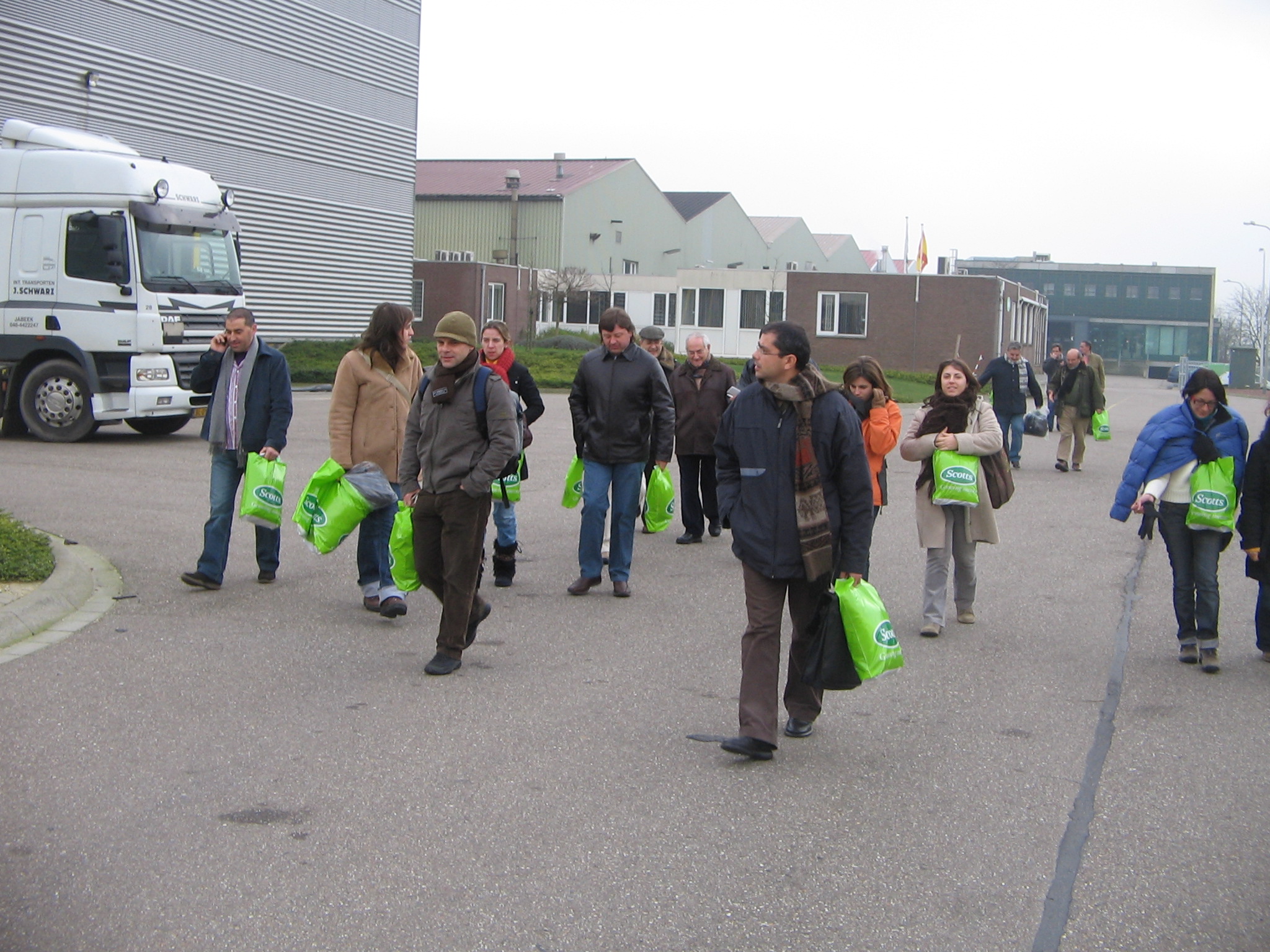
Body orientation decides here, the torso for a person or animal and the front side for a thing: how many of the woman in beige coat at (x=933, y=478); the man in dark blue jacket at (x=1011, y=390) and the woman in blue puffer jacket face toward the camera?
3

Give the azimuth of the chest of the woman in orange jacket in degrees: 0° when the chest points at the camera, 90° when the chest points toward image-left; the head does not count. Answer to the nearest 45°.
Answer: approximately 45°

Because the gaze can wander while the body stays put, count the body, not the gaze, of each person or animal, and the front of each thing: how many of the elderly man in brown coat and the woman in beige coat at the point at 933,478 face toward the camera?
2

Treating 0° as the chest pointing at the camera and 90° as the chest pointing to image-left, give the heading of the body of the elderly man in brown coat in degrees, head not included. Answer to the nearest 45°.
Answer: approximately 0°

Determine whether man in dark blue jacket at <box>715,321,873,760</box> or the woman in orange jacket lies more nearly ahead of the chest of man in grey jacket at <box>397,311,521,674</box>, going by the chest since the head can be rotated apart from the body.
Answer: the man in dark blue jacket

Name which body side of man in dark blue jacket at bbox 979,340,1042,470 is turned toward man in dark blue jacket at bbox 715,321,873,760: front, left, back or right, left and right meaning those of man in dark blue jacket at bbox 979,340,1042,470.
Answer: front
